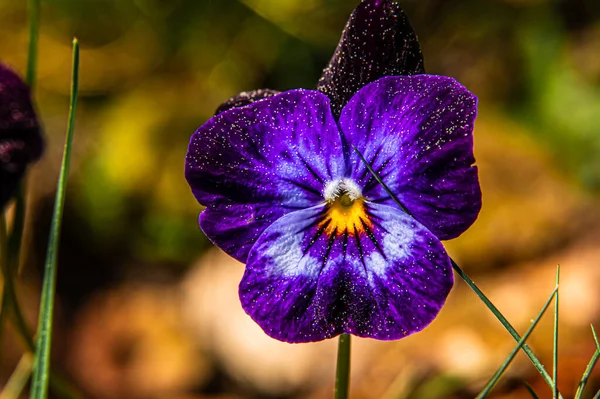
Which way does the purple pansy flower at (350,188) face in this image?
toward the camera
